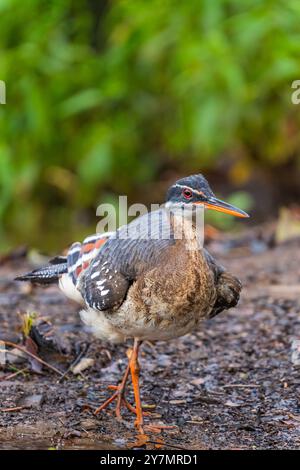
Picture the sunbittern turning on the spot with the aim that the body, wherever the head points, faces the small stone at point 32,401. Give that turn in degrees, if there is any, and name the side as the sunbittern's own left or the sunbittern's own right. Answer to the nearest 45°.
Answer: approximately 135° to the sunbittern's own right

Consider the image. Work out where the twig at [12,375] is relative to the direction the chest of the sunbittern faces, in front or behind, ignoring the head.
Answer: behind

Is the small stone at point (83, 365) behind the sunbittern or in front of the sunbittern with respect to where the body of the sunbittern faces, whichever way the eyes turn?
behind

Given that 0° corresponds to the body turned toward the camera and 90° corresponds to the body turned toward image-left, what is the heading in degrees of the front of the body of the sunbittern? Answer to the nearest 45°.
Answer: approximately 315°

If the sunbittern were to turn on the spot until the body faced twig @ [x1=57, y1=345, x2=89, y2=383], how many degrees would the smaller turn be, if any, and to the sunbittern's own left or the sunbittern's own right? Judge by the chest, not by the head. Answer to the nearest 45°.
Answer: approximately 180°

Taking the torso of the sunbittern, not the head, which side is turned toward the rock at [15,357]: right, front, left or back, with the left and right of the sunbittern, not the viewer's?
back
